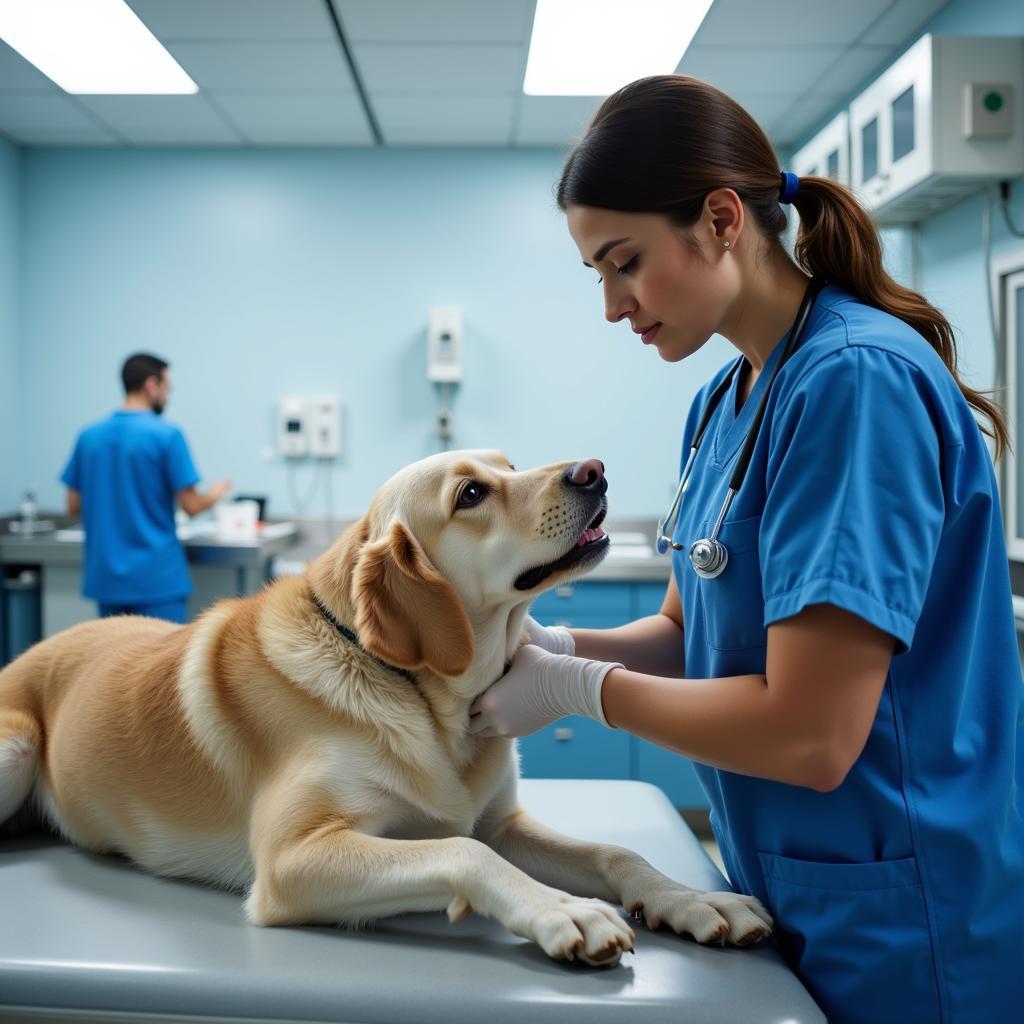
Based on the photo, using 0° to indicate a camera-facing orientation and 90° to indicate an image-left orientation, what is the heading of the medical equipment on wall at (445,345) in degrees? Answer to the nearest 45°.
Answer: approximately 0°

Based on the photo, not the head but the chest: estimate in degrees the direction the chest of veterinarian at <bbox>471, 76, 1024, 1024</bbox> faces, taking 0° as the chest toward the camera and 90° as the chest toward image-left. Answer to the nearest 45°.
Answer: approximately 90°

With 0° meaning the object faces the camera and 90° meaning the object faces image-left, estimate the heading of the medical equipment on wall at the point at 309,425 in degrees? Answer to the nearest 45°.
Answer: approximately 0°

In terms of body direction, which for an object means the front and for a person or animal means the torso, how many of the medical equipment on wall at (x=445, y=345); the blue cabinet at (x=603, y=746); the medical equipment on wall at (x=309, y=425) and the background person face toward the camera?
3

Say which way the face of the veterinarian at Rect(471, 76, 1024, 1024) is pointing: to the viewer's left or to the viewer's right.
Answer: to the viewer's left

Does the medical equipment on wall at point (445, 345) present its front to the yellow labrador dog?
yes

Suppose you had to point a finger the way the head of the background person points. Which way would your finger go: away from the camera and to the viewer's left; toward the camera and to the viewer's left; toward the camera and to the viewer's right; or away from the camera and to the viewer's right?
away from the camera and to the viewer's right

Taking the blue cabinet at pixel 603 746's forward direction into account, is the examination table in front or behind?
in front

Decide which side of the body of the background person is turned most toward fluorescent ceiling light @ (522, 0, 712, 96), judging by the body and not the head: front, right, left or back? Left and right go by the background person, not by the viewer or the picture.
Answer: right

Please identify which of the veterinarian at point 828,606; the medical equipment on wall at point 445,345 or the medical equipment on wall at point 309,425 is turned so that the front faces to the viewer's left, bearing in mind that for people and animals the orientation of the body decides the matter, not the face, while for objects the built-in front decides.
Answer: the veterinarian

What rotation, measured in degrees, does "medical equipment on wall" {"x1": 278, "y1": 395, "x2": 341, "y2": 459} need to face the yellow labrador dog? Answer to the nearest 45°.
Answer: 0° — it already faces it
